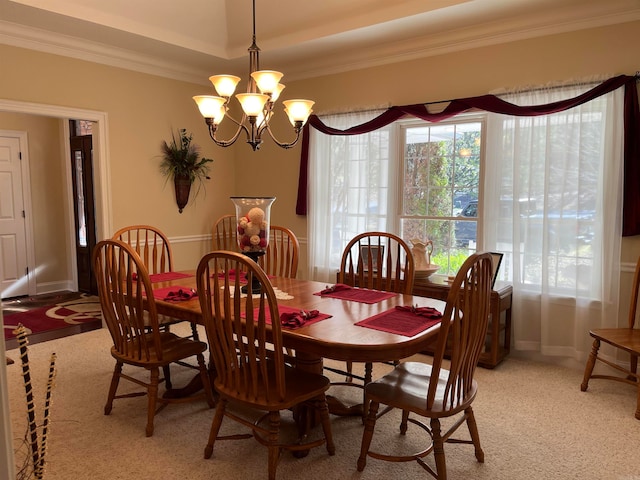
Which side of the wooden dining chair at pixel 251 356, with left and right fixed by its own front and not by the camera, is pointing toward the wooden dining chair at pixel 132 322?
left

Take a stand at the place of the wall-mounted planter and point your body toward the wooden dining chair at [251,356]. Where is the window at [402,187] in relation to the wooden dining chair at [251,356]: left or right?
left

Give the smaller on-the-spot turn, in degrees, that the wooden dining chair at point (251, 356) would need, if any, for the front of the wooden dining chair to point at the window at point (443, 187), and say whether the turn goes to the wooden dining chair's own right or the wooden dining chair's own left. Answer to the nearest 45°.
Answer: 0° — it already faces it

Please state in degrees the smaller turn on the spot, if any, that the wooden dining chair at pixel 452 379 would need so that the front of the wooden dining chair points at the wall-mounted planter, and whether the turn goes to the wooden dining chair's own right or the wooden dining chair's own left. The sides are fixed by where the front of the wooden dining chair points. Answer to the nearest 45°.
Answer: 0° — it already faces it

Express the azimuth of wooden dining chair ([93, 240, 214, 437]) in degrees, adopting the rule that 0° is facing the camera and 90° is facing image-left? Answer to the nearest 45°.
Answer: approximately 225°

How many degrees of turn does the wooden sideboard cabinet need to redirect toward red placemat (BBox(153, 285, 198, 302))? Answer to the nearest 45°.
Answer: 0° — it already faces it

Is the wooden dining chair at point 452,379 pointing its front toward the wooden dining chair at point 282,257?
yes

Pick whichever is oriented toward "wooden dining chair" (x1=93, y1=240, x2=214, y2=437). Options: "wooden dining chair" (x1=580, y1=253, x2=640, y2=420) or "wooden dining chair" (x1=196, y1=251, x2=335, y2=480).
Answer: "wooden dining chair" (x1=580, y1=253, x2=640, y2=420)

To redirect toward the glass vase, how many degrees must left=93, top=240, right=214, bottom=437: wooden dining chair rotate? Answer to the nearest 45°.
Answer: approximately 45° to its right

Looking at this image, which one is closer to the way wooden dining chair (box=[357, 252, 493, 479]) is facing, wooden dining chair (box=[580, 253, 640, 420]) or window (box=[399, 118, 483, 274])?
the window

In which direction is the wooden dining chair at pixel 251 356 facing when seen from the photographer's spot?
facing away from the viewer and to the right of the viewer

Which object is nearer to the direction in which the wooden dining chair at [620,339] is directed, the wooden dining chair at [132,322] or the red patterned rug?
the wooden dining chair
